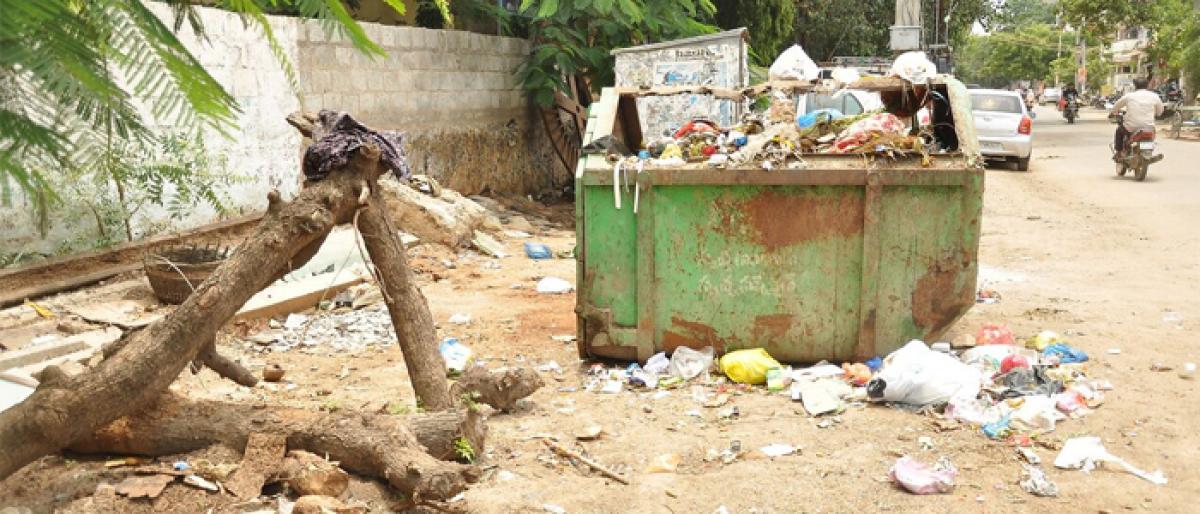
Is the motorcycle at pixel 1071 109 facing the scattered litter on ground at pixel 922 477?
yes

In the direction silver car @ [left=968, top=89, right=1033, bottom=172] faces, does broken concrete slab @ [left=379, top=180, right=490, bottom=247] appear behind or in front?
behind

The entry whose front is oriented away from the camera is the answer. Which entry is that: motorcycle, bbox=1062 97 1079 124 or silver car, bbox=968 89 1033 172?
the silver car

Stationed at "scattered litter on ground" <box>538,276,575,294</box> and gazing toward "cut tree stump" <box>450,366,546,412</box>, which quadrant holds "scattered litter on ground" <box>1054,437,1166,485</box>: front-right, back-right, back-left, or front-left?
front-left

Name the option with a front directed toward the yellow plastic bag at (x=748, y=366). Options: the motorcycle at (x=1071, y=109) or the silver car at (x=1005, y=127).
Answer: the motorcycle

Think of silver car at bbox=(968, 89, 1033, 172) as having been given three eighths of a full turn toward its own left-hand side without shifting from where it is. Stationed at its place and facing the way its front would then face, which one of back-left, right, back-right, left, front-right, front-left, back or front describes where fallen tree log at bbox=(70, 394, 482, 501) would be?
front-left

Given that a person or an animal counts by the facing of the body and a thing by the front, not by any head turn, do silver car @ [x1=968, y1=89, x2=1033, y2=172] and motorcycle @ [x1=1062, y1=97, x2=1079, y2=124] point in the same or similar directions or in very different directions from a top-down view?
very different directions

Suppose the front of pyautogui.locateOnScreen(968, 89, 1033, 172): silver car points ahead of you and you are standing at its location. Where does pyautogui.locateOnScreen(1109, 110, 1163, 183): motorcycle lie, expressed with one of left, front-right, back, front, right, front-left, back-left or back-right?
back-right

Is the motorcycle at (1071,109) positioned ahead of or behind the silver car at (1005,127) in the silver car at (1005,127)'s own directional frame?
ahead

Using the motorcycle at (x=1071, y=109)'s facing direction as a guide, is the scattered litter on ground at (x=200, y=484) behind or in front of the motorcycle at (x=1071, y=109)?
in front

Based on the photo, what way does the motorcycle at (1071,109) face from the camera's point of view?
toward the camera

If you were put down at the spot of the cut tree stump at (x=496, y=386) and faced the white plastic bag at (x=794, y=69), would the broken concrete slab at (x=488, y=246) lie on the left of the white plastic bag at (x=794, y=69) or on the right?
left

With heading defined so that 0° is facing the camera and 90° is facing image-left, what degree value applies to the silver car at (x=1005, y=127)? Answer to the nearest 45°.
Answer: approximately 180°

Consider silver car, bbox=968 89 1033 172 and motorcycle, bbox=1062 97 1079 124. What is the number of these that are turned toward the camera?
1

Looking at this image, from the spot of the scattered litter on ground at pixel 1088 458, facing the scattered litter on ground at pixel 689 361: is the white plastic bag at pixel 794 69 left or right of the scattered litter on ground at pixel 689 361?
right

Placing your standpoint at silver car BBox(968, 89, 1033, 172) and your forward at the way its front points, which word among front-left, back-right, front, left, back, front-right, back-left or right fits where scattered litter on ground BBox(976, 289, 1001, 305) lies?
back

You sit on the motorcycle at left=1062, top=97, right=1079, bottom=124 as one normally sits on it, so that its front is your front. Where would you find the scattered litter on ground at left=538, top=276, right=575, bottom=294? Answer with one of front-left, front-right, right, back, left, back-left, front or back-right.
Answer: front
